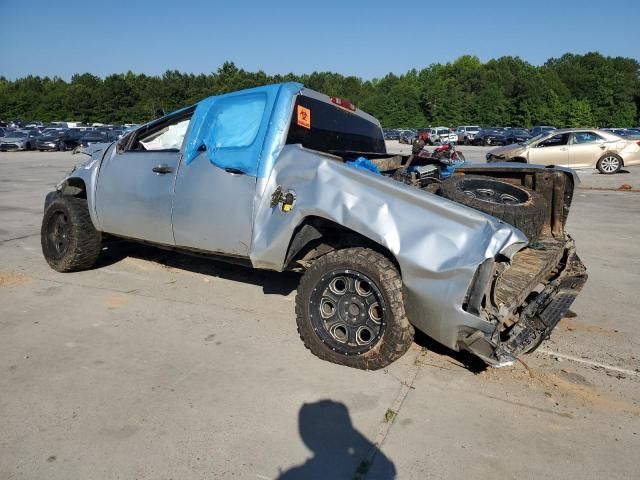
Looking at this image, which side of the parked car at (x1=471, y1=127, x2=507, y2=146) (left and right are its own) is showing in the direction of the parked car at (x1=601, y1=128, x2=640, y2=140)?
left

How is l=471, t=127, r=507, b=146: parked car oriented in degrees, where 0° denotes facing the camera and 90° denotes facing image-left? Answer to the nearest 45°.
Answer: approximately 45°

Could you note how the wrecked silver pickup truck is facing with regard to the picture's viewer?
facing away from the viewer and to the left of the viewer

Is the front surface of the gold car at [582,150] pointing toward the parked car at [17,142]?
yes

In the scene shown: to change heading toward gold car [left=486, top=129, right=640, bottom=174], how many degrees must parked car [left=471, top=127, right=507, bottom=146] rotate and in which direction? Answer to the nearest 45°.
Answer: approximately 45° to its left

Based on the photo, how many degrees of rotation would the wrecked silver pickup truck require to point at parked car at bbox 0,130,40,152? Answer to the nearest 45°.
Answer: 0° — it already faces it

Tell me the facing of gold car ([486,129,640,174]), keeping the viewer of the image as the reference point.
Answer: facing to the left of the viewer

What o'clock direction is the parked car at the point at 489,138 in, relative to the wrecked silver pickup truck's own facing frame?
The parked car is roughly at 2 o'clock from the wrecked silver pickup truck.

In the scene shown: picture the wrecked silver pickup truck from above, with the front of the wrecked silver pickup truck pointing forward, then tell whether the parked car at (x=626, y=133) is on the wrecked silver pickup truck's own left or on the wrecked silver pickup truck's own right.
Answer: on the wrecked silver pickup truck's own right

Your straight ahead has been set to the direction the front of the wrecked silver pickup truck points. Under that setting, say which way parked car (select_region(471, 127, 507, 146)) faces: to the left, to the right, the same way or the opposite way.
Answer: to the left
